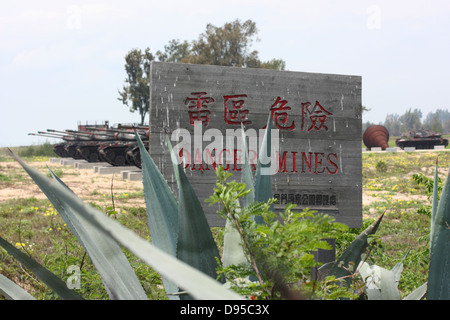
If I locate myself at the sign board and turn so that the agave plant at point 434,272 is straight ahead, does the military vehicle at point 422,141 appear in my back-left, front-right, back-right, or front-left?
back-left

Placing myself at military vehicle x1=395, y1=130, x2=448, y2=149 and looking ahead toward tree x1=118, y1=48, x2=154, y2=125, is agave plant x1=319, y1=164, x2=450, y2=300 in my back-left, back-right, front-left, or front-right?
front-left

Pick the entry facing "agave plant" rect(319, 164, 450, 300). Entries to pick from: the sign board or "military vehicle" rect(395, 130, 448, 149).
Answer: the sign board

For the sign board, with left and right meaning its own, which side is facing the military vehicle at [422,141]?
back

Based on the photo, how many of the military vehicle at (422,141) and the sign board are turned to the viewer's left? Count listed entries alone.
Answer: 1

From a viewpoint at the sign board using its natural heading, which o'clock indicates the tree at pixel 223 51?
The tree is roughly at 6 o'clock from the sign board.

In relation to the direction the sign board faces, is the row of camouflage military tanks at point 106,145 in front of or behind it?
behind

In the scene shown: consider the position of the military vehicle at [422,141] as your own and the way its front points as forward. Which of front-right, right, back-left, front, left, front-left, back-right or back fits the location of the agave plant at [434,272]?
left

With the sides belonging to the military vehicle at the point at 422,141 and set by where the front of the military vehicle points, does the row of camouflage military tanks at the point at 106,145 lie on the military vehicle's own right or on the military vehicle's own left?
on the military vehicle's own left

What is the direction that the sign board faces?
toward the camera

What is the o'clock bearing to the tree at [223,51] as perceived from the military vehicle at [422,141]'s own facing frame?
The tree is roughly at 11 o'clock from the military vehicle.

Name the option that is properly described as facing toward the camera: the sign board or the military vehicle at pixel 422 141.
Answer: the sign board

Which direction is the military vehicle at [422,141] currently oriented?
to the viewer's left
